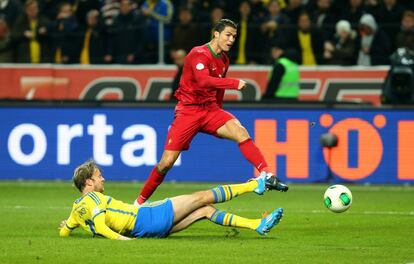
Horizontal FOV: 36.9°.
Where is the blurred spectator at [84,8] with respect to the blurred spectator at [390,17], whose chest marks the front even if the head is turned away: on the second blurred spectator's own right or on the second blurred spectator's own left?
on the second blurred spectator's own right

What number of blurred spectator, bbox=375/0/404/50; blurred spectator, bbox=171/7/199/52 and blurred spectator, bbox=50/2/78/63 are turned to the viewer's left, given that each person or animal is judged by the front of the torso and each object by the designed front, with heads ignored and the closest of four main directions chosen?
0

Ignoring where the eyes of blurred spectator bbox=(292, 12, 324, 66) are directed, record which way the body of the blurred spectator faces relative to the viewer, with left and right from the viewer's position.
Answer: facing the viewer

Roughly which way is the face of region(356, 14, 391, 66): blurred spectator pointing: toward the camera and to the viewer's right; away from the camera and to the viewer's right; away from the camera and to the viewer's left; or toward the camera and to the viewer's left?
toward the camera and to the viewer's left

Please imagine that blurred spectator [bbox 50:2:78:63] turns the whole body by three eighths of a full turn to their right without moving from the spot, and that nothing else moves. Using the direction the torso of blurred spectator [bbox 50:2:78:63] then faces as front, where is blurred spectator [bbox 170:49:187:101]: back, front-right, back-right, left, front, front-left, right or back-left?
back

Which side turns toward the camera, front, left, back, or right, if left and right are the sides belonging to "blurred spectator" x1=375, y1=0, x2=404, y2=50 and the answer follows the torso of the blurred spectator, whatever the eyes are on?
front

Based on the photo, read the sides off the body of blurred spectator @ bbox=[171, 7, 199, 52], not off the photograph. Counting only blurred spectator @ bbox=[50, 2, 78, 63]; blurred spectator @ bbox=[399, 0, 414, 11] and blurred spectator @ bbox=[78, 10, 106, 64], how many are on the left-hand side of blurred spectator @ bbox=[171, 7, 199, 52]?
1

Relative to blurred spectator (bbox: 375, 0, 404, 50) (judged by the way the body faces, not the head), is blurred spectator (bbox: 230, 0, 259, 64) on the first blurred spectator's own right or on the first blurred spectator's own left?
on the first blurred spectator's own right

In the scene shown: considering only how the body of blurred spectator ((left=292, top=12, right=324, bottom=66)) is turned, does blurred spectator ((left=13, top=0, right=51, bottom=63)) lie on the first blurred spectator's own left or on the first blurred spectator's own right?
on the first blurred spectator's own right

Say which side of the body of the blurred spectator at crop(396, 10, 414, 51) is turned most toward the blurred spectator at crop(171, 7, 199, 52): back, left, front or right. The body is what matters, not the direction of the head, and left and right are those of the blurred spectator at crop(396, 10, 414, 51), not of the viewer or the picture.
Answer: right

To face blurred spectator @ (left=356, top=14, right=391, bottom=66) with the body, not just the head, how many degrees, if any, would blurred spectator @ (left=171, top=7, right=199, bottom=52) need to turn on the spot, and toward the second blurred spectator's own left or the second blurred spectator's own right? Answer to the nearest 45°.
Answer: approximately 90° to the second blurred spectator's own left

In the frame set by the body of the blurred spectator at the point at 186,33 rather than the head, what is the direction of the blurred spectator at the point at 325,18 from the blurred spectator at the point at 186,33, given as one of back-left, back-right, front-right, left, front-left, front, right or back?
left
